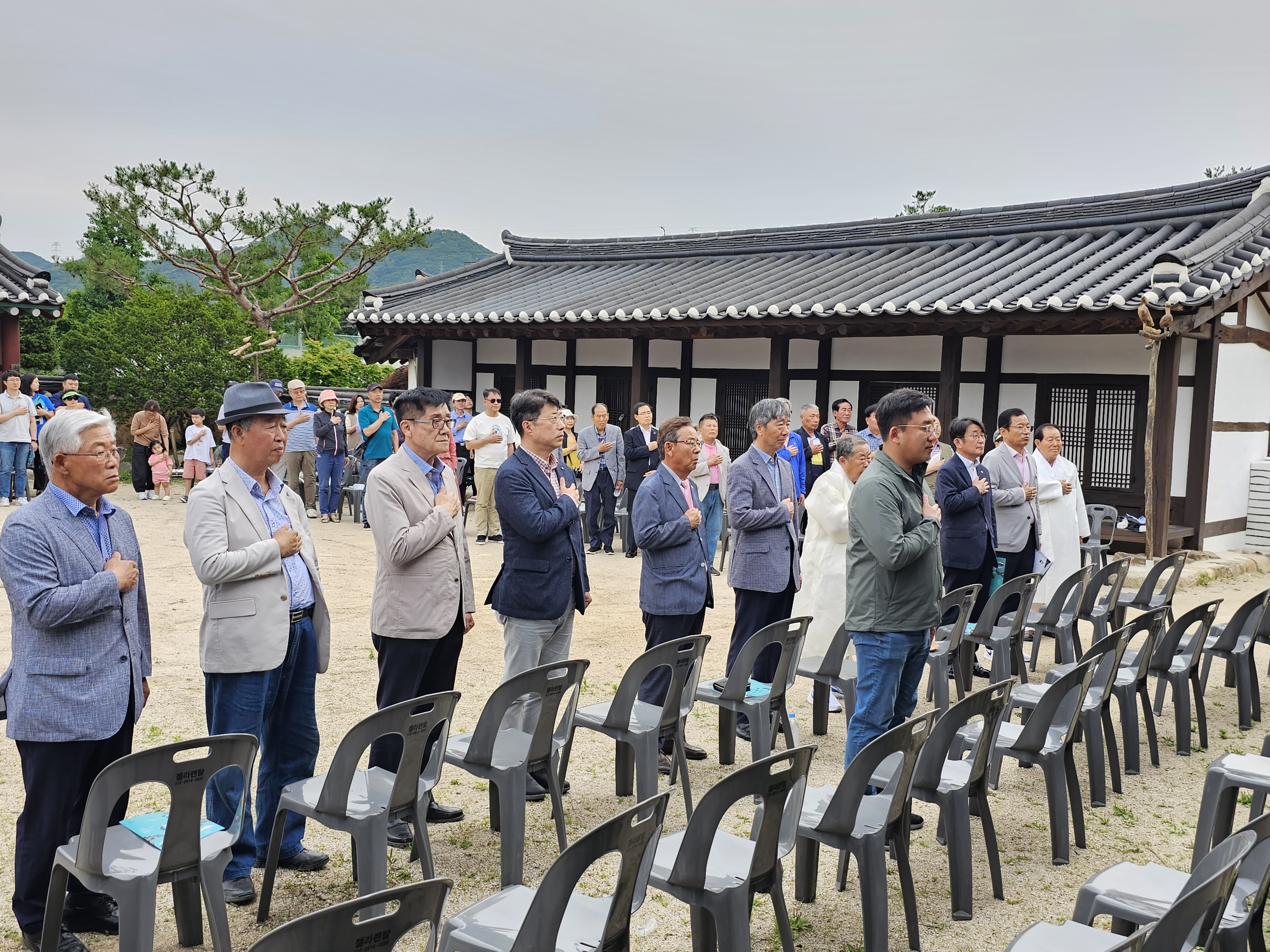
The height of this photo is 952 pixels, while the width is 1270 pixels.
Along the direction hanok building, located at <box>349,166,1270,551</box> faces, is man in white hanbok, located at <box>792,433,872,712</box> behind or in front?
in front

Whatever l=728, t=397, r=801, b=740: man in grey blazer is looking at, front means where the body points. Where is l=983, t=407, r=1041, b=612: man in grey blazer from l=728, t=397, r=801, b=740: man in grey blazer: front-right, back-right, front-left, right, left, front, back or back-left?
left

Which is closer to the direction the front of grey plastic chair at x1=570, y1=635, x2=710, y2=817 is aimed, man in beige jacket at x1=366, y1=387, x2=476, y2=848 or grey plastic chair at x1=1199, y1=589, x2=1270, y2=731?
the man in beige jacket

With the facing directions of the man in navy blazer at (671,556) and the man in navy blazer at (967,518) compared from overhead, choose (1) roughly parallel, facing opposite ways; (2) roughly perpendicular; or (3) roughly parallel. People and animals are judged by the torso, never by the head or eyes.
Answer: roughly parallel

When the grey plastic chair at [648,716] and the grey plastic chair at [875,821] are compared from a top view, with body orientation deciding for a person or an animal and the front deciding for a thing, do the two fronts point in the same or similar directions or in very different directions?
same or similar directions

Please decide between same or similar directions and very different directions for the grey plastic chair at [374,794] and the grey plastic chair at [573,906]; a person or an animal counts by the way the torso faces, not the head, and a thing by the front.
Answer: same or similar directions
